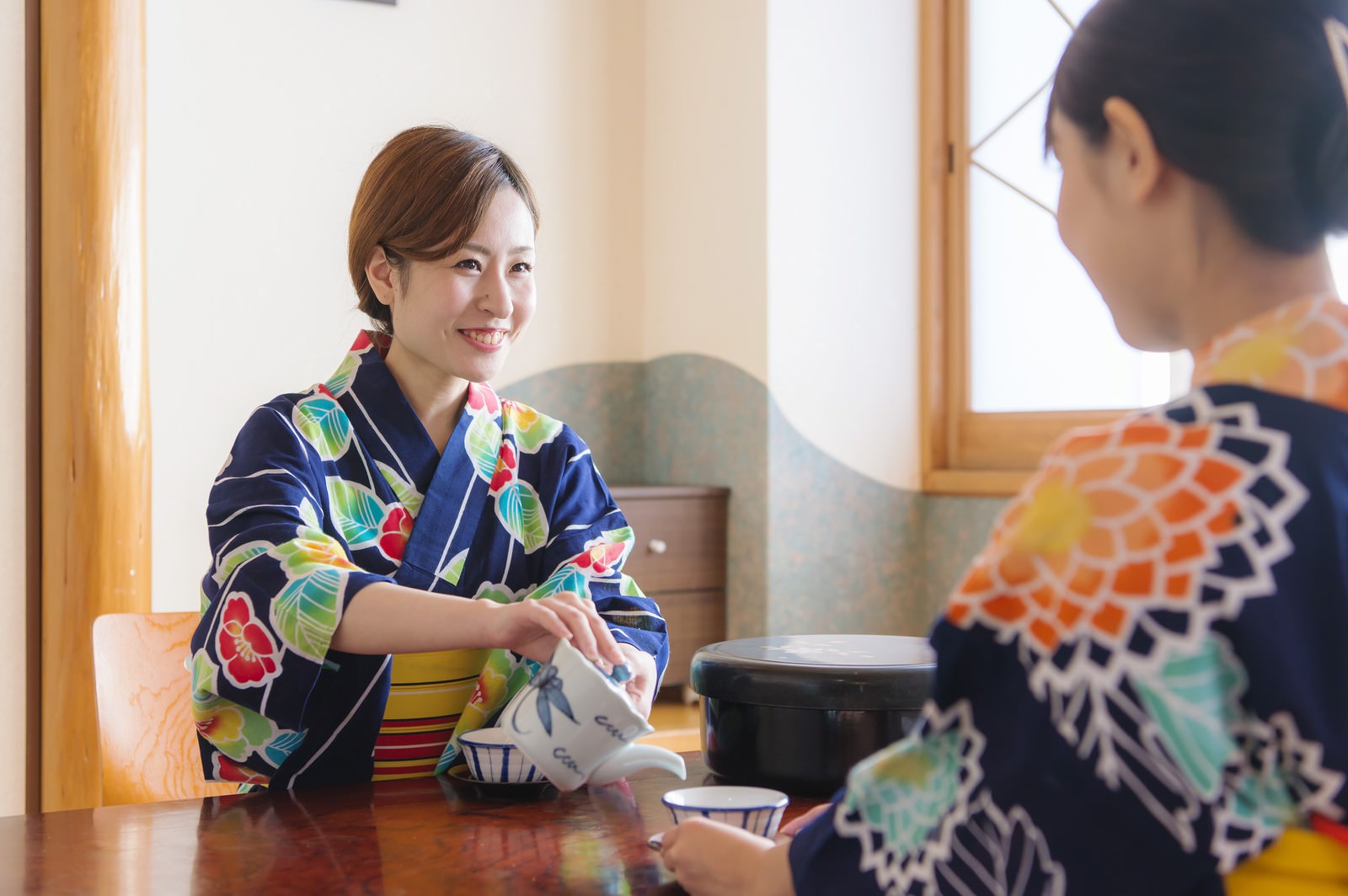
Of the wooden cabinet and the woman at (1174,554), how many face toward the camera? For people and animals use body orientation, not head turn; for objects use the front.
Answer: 1

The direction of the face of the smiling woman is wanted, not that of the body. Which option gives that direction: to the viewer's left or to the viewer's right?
to the viewer's right

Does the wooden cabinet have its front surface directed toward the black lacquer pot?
yes

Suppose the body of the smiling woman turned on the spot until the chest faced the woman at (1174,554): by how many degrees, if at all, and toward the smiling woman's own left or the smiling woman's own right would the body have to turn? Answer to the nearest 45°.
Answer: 0° — they already face them

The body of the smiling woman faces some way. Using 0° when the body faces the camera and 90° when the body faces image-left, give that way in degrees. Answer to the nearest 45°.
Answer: approximately 315°
